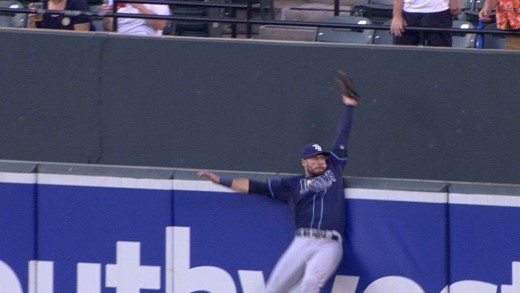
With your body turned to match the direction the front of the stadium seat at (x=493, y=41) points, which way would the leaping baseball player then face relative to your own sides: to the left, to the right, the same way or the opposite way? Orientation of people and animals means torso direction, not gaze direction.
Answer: the same way

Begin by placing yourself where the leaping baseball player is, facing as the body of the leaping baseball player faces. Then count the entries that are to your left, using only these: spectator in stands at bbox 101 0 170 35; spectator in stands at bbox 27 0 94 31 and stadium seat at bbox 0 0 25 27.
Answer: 0

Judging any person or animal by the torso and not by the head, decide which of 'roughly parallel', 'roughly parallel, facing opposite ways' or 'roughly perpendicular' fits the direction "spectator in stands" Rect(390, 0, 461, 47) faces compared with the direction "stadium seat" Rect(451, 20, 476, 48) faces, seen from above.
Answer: roughly parallel

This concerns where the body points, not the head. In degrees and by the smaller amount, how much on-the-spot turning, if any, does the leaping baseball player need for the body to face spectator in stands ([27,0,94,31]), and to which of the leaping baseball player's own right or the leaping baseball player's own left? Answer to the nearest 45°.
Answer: approximately 135° to the leaping baseball player's own right

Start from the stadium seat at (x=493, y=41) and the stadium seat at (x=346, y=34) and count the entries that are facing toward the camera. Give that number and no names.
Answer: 2

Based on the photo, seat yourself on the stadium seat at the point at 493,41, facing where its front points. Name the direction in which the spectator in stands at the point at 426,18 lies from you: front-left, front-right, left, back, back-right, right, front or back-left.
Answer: front-right

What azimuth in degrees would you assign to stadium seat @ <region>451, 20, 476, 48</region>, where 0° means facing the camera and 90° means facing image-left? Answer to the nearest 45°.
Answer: approximately 0°

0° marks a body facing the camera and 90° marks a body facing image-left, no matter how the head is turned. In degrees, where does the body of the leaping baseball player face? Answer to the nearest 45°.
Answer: approximately 0°

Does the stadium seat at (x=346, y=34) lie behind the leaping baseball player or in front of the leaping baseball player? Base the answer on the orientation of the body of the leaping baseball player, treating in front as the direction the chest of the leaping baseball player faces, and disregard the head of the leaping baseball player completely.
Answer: behind

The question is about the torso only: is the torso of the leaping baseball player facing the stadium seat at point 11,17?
no

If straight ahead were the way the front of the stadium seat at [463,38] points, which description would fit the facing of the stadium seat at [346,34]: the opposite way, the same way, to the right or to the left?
the same way

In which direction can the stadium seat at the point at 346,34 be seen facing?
toward the camera

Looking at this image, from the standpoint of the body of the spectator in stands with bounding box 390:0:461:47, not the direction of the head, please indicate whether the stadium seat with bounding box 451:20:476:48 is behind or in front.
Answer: behind

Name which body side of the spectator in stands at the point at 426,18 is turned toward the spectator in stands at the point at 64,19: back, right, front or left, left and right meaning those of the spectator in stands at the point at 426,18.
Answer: right

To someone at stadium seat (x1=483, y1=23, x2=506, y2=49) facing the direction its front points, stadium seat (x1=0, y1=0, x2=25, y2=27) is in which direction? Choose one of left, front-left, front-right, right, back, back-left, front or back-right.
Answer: right

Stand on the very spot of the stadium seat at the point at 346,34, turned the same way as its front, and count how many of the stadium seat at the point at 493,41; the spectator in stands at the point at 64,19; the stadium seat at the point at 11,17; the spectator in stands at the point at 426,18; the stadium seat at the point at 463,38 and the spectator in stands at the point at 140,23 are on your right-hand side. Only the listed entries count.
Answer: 3

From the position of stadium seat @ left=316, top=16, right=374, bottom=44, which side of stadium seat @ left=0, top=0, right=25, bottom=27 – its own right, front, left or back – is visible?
left

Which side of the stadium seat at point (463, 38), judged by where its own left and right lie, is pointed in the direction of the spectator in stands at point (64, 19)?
right

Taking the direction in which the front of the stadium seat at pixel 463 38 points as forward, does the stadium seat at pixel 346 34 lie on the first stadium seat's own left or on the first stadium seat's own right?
on the first stadium seat's own right

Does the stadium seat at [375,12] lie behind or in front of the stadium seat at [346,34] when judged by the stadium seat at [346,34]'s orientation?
behind

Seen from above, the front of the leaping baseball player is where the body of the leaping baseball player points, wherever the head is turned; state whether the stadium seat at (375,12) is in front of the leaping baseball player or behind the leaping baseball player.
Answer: behind
